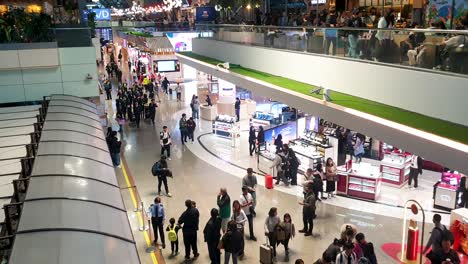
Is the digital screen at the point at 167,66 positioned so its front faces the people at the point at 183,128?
yes

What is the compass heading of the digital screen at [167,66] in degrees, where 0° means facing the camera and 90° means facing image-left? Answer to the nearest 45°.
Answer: approximately 0°

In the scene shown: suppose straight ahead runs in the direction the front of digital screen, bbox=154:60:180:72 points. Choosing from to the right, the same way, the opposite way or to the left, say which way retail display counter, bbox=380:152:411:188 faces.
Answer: to the right

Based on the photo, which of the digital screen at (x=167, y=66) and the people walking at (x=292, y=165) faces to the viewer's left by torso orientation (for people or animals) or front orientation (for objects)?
the people walking

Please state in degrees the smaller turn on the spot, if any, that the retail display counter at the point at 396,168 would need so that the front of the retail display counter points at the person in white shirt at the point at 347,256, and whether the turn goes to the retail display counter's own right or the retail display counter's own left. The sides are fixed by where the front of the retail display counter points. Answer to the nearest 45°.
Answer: approximately 45° to the retail display counter's own left

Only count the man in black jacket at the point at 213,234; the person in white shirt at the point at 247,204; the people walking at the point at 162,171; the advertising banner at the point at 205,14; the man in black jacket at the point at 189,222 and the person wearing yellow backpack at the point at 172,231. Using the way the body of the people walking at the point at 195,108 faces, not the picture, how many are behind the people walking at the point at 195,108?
5

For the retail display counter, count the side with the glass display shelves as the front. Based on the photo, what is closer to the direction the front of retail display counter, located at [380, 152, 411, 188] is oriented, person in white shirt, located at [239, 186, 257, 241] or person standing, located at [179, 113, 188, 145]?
the person in white shirt

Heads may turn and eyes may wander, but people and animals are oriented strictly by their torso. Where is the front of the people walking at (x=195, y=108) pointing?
away from the camera

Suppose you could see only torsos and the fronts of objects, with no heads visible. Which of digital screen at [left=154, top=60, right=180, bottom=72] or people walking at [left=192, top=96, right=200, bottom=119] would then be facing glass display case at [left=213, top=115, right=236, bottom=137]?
the digital screen

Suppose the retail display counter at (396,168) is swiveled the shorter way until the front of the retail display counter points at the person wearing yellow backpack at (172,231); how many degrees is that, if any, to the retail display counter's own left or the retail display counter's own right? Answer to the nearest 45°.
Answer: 0° — it already faces them

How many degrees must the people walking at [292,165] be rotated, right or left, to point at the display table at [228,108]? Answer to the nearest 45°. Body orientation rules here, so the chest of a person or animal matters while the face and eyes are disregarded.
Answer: approximately 90° to their right
